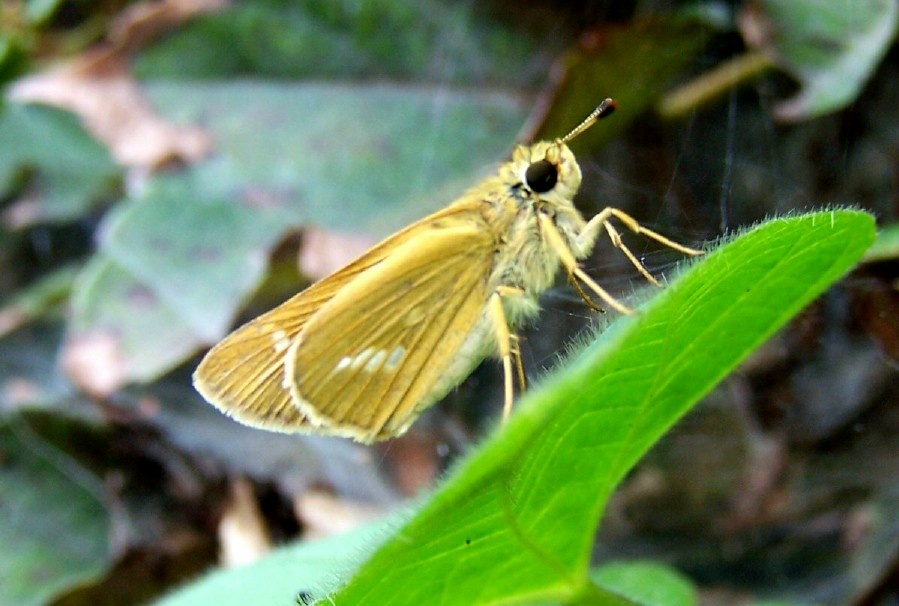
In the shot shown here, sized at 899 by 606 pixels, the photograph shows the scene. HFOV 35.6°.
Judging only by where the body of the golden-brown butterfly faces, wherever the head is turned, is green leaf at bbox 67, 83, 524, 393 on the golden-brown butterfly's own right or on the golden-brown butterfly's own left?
on the golden-brown butterfly's own left

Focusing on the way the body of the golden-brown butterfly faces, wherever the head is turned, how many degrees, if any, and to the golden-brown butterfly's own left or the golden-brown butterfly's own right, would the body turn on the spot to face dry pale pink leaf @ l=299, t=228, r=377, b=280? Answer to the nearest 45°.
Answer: approximately 90° to the golden-brown butterfly's own left

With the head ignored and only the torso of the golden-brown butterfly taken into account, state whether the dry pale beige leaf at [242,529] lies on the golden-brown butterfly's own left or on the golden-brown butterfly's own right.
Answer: on the golden-brown butterfly's own left

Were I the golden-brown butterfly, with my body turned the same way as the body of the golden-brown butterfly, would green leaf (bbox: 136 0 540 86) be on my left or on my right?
on my left

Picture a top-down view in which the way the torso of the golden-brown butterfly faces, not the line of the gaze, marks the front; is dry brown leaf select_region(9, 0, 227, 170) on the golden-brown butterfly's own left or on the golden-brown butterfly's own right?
on the golden-brown butterfly's own left

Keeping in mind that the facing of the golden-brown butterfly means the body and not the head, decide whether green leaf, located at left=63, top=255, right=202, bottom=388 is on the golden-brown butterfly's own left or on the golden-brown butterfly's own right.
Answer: on the golden-brown butterfly's own left

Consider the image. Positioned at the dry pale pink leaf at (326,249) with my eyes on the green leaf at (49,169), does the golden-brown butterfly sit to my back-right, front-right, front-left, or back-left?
back-left

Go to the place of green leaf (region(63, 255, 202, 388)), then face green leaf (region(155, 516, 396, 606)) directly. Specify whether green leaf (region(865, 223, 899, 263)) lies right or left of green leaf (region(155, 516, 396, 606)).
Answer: left

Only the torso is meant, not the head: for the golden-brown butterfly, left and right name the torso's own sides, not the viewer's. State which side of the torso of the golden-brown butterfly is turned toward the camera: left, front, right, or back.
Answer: right

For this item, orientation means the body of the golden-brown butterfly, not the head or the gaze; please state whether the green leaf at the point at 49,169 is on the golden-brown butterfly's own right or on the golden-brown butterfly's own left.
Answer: on the golden-brown butterfly's own left
